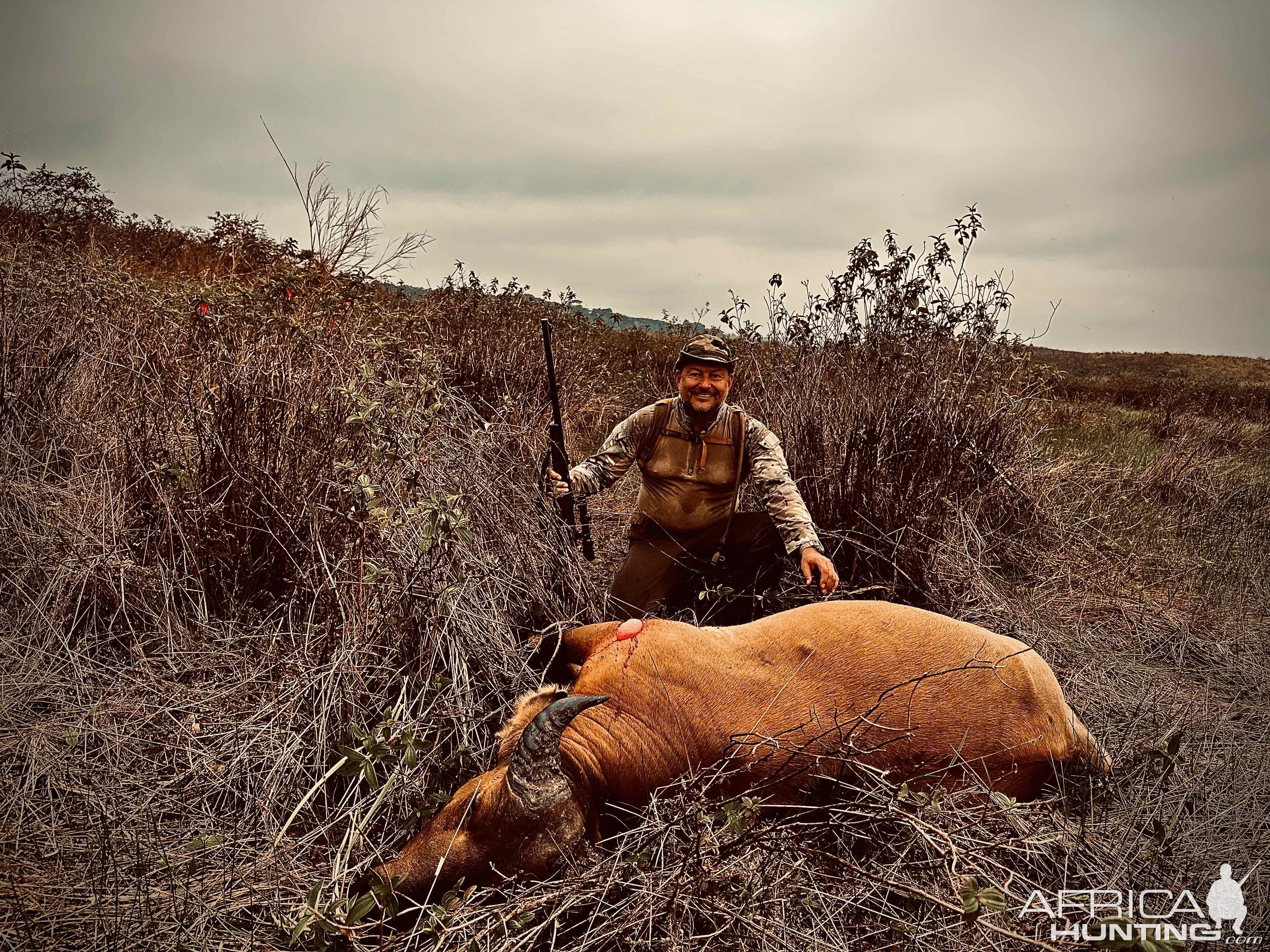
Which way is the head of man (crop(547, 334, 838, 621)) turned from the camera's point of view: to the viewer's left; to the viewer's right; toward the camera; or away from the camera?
toward the camera

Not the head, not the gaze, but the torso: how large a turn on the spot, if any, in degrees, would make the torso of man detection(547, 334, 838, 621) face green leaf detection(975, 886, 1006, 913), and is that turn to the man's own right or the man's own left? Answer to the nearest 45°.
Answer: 0° — they already face it

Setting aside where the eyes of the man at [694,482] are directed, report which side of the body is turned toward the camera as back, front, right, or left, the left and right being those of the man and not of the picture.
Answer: front

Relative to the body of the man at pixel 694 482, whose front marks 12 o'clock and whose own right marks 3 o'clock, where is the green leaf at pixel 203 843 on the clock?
The green leaf is roughly at 1 o'clock from the man.

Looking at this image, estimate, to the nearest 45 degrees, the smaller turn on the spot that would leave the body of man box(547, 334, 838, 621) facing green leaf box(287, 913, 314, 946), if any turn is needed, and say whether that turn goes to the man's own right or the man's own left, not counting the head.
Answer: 0° — they already face it
